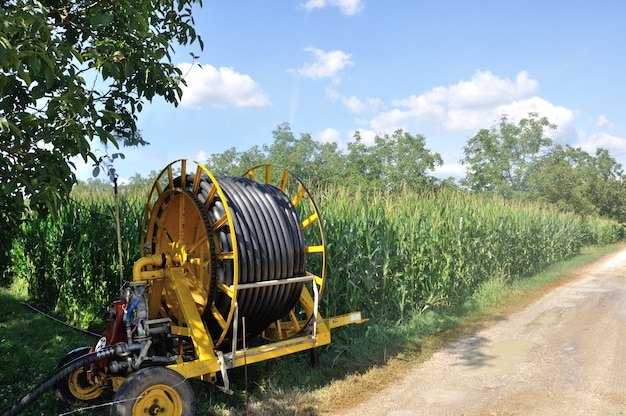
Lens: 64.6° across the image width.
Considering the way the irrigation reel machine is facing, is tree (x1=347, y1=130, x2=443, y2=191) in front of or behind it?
in front

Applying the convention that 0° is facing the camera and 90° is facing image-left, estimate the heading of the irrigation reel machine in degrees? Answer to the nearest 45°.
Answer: approximately 225°
